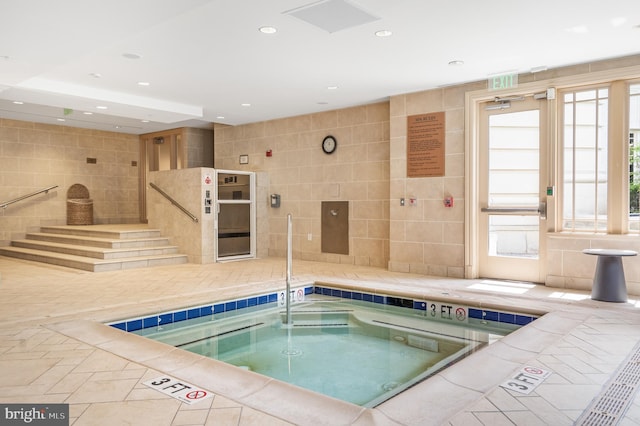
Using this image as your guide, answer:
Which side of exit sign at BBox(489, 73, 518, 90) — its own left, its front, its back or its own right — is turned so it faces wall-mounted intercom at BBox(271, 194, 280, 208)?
right

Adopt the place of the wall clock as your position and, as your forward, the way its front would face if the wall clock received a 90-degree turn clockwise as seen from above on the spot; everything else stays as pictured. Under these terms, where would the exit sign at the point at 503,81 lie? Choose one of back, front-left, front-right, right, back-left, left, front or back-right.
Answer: back

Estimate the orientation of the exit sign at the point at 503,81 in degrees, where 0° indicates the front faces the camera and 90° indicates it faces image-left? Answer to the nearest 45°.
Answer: approximately 0°

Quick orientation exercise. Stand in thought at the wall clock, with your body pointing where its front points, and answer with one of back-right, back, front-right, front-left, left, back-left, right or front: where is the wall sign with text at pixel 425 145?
left

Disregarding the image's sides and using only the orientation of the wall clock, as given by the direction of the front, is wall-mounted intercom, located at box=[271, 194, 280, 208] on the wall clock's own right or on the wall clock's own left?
on the wall clock's own right

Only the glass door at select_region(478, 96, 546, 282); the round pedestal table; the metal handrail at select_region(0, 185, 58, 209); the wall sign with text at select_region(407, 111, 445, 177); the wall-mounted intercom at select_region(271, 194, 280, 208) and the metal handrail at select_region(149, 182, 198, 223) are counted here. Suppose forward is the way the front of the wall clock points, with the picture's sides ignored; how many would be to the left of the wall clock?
3

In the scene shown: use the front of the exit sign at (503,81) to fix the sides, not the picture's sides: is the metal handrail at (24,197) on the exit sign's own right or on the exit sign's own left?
on the exit sign's own right
